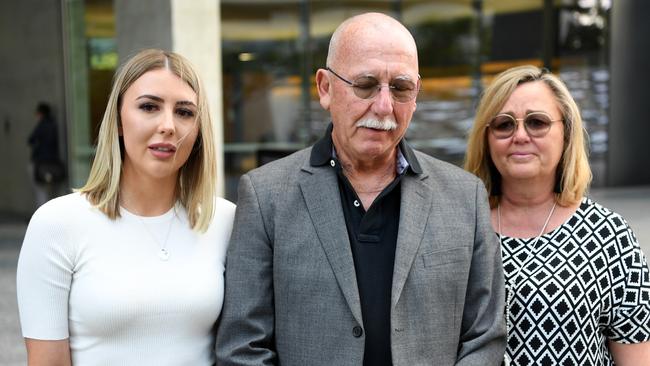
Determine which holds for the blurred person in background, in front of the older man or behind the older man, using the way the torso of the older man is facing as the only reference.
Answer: behind

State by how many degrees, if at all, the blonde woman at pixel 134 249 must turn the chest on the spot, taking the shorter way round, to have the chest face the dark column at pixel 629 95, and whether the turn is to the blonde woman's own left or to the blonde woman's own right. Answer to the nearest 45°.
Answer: approximately 90° to the blonde woman's own left

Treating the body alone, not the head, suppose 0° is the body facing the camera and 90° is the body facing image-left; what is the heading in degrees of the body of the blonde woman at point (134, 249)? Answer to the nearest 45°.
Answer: approximately 315°

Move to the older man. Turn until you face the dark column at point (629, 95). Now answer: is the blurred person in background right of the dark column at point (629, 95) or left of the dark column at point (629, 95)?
left

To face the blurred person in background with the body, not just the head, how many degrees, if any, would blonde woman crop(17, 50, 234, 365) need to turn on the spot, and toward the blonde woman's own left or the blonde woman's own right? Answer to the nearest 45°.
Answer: approximately 135° to the blonde woman's own left

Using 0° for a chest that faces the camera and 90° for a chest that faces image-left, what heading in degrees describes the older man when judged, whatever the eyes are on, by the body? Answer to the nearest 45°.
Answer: approximately 0°

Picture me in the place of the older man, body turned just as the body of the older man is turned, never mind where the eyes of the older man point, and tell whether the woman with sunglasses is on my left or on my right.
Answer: on my left

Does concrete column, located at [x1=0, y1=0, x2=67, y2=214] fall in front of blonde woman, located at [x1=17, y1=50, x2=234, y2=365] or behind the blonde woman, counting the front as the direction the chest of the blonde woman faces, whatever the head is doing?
behind

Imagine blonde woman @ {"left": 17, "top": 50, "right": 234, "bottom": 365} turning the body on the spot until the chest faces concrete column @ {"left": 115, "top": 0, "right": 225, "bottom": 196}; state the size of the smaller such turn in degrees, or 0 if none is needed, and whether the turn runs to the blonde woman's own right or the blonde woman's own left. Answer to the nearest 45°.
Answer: approximately 135° to the blonde woman's own left

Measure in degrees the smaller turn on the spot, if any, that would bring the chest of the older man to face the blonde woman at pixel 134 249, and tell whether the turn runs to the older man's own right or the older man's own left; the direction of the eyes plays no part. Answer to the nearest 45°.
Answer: approximately 90° to the older man's own right
